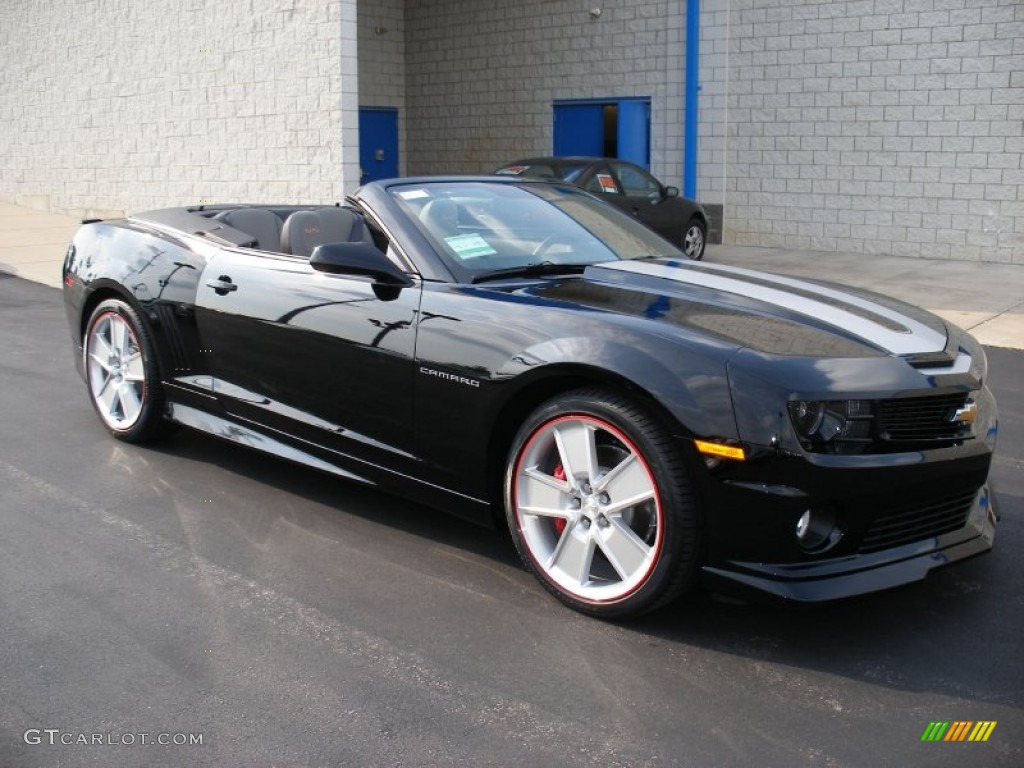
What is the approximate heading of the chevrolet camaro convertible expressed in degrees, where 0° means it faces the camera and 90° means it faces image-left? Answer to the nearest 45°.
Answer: approximately 315°

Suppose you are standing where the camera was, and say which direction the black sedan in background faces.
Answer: facing away from the viewer and to the right of the viewer

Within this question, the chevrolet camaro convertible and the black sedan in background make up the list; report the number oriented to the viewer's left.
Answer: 0

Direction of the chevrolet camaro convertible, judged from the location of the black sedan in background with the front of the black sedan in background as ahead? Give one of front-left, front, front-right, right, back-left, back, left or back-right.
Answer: back-right

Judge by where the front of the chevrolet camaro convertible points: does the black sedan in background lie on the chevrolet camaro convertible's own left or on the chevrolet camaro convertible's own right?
on the chevrolet camaro convertible's own left
